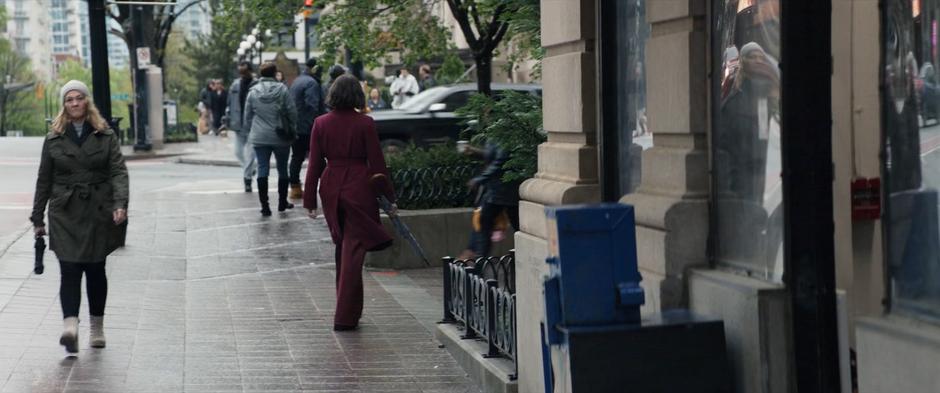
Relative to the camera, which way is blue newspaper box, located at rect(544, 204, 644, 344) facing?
to the viewer's left

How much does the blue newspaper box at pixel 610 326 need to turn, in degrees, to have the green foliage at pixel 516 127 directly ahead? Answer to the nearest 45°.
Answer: approximately 90° to its right

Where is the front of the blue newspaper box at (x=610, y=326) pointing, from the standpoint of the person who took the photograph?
facing to the left of the viewer

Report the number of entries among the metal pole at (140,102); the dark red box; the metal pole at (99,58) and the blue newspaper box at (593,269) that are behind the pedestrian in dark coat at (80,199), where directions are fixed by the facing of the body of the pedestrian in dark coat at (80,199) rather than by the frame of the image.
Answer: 2

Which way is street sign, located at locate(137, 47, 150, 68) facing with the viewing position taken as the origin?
facing the viewer

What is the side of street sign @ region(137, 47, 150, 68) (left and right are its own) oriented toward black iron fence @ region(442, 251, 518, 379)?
front

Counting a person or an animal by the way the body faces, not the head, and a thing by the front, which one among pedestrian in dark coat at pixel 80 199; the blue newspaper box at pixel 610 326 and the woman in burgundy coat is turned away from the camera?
the woman in burgundy coat

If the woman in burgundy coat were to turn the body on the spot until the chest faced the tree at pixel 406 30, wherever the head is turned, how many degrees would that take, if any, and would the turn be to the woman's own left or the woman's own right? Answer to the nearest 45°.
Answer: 0° — they already face it

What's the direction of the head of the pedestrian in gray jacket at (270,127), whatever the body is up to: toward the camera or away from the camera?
away from the camera
